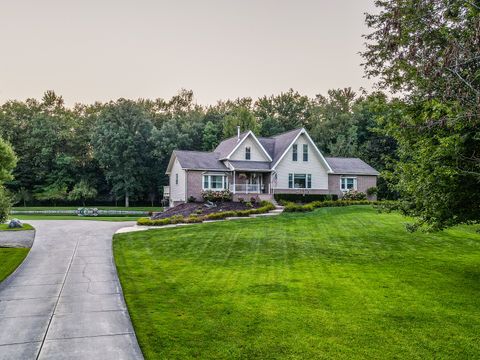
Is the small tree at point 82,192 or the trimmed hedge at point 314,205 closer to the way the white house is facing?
the trimmed hedge

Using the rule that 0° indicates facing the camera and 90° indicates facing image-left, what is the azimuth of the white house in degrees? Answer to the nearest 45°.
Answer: approximately 0°

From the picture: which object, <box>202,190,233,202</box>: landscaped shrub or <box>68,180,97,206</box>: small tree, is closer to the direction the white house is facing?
the landscaped shrub

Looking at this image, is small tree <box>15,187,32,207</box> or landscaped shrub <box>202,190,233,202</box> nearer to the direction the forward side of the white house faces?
the landscaped shrub

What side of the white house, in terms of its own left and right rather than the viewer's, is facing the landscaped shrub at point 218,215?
front

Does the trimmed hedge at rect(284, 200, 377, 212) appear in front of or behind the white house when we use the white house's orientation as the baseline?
in front

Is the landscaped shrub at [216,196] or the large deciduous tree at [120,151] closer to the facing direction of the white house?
the landscaped shrub

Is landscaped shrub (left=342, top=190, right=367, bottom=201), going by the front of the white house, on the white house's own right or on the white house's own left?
on the white house's own left

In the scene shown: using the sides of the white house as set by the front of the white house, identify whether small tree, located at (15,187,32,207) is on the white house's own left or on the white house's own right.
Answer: on the white house's own right
